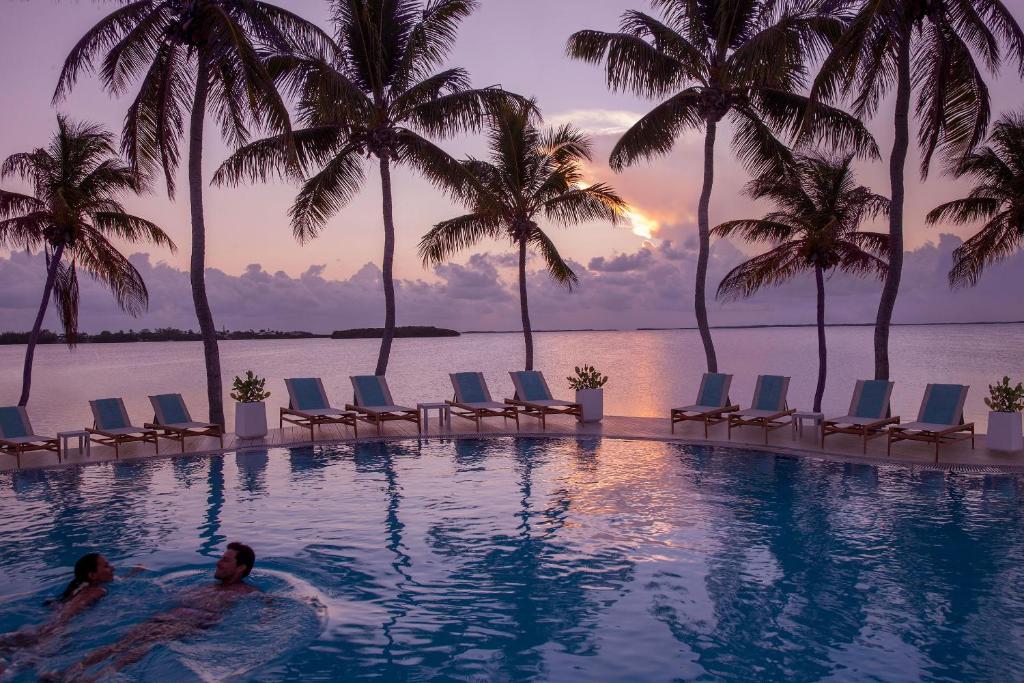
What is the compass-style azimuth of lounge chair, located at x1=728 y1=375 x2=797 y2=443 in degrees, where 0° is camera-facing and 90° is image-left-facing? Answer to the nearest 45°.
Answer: approximately 45°

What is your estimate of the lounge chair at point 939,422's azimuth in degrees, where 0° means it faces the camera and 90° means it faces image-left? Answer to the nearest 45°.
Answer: approximately 45°

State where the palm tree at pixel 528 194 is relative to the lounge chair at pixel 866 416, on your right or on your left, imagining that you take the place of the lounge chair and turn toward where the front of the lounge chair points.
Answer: on your right

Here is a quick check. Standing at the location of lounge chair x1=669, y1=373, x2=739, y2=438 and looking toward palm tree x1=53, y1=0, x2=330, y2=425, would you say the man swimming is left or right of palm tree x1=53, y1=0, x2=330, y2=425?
left

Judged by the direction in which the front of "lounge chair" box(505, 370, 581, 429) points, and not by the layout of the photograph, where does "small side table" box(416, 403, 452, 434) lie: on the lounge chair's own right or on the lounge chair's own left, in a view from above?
on the lounge chair's own right

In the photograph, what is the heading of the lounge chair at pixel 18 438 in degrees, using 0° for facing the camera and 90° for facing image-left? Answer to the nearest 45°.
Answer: approximately 315°

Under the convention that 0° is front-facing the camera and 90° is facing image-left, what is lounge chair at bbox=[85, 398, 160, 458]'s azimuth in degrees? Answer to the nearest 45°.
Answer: approximately 315°
